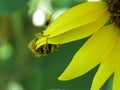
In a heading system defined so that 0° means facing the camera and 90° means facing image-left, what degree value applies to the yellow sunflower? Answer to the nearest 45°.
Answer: approximately 0°
